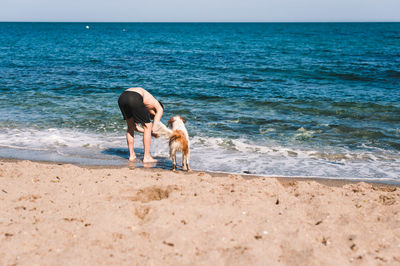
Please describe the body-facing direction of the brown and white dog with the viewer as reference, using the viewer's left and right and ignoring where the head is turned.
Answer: facing away from the viewer

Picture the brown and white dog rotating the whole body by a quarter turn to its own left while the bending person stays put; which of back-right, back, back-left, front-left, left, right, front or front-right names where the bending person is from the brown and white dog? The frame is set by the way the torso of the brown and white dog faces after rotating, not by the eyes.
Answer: front-right
